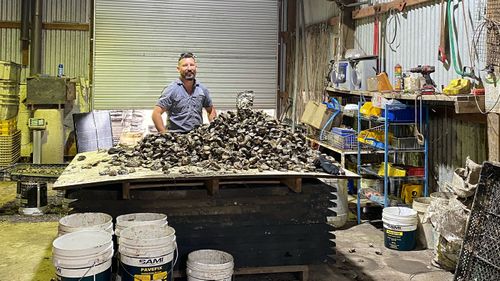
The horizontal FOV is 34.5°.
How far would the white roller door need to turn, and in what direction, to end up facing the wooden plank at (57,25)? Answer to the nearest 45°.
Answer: approximately 90° to its right

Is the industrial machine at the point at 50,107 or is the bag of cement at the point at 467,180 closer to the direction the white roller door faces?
the bag of cement

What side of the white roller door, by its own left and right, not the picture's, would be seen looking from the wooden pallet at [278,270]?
front

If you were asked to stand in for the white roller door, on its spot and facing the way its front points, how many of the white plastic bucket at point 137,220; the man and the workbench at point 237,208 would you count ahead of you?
3

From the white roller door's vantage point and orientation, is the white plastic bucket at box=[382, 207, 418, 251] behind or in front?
in front

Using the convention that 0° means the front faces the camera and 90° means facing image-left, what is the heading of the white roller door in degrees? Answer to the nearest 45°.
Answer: approximately 0°

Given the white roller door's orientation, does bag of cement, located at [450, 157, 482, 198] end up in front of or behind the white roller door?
in front

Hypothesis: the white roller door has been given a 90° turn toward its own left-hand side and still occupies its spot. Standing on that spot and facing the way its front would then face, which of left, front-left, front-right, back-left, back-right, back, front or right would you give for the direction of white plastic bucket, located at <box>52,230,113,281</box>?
right

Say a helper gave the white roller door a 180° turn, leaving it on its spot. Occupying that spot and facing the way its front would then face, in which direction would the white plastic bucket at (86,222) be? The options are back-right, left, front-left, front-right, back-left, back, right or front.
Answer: back

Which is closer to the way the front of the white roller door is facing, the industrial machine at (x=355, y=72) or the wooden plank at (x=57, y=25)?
the industrial machine

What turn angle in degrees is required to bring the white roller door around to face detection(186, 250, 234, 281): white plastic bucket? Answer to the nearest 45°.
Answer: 0° — it already faces it

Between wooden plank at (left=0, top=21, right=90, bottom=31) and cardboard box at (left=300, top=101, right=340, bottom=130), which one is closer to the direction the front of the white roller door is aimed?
the cardboard box

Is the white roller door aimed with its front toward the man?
yes

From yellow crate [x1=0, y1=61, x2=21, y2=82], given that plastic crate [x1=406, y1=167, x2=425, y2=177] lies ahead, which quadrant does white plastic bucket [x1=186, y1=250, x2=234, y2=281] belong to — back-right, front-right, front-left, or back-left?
front-right

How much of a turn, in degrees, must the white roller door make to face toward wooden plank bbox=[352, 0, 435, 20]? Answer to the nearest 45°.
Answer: approximately 45° to its left
